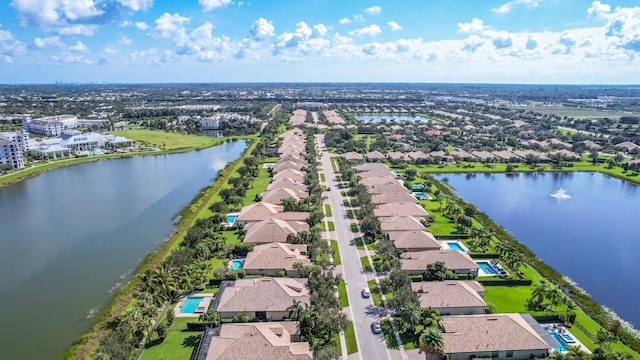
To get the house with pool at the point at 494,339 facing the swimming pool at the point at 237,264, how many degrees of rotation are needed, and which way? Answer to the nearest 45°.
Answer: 0° — it already faces it

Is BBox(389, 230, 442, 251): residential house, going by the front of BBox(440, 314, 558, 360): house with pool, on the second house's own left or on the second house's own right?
on the second house's own right

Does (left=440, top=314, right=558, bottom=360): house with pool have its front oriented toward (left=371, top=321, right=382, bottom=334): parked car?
yes

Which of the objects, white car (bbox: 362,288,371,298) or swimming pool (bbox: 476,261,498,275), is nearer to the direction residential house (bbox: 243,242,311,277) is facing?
the swimming pool

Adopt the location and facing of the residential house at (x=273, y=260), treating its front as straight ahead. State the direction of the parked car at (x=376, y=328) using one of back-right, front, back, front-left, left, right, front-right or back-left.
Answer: front-right

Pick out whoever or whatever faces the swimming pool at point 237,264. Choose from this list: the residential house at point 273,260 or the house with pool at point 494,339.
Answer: the house with pool

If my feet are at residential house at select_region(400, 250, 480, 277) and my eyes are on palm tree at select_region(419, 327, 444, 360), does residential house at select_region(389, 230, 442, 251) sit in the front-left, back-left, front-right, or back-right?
back-right

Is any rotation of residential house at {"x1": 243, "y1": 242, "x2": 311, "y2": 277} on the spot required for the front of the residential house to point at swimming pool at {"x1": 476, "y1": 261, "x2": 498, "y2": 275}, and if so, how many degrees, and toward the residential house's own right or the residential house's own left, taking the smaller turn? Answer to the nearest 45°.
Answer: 0° — it already faces it

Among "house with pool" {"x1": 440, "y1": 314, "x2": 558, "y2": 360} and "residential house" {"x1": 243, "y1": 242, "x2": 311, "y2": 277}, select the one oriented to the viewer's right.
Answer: the residential house

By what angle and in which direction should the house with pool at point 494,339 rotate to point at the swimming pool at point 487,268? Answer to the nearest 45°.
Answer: approximately 90° to its right

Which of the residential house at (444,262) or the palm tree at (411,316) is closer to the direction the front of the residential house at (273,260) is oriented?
the residential house

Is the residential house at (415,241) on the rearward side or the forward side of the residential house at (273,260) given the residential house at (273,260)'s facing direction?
on the forward side

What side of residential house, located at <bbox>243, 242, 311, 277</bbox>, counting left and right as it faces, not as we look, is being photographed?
right

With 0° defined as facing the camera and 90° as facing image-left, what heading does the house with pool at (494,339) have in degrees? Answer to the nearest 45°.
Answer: approximately 90°

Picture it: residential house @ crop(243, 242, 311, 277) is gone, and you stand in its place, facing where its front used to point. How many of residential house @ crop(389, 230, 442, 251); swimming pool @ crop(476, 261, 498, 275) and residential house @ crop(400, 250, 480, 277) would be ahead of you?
3

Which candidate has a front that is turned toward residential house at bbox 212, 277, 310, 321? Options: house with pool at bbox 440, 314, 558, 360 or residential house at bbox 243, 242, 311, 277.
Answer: the house with pool

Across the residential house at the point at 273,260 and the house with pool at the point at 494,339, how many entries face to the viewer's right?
1
